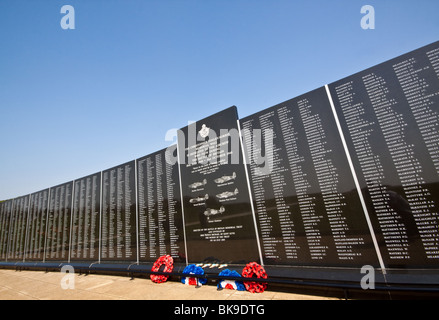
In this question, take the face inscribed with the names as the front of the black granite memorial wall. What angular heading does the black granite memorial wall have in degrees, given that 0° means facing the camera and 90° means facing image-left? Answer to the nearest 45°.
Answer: approximately 45°
